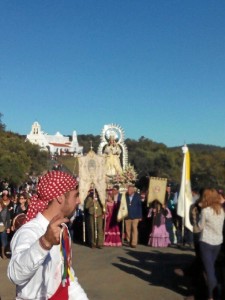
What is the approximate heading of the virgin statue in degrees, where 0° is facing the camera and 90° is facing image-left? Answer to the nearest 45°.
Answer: approximately 0°

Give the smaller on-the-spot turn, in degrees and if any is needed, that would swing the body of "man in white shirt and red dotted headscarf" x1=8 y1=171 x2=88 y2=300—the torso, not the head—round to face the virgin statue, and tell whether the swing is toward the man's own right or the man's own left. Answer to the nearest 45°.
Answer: approximately 90° to the man's own left

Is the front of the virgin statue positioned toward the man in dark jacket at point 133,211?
yes

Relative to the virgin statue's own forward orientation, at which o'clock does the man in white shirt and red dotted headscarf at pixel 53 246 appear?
The man in white shirt and red dotted headscarf is roughly at 12 o'clock from the virgin statue.

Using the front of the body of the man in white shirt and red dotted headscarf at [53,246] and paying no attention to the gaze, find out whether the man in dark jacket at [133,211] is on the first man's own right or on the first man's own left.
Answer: on the first man's own left

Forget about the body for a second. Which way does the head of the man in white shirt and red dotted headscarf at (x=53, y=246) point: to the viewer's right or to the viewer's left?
to the viewer's right

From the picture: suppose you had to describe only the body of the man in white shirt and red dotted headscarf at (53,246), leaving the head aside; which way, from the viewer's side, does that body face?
to the viewer's right
